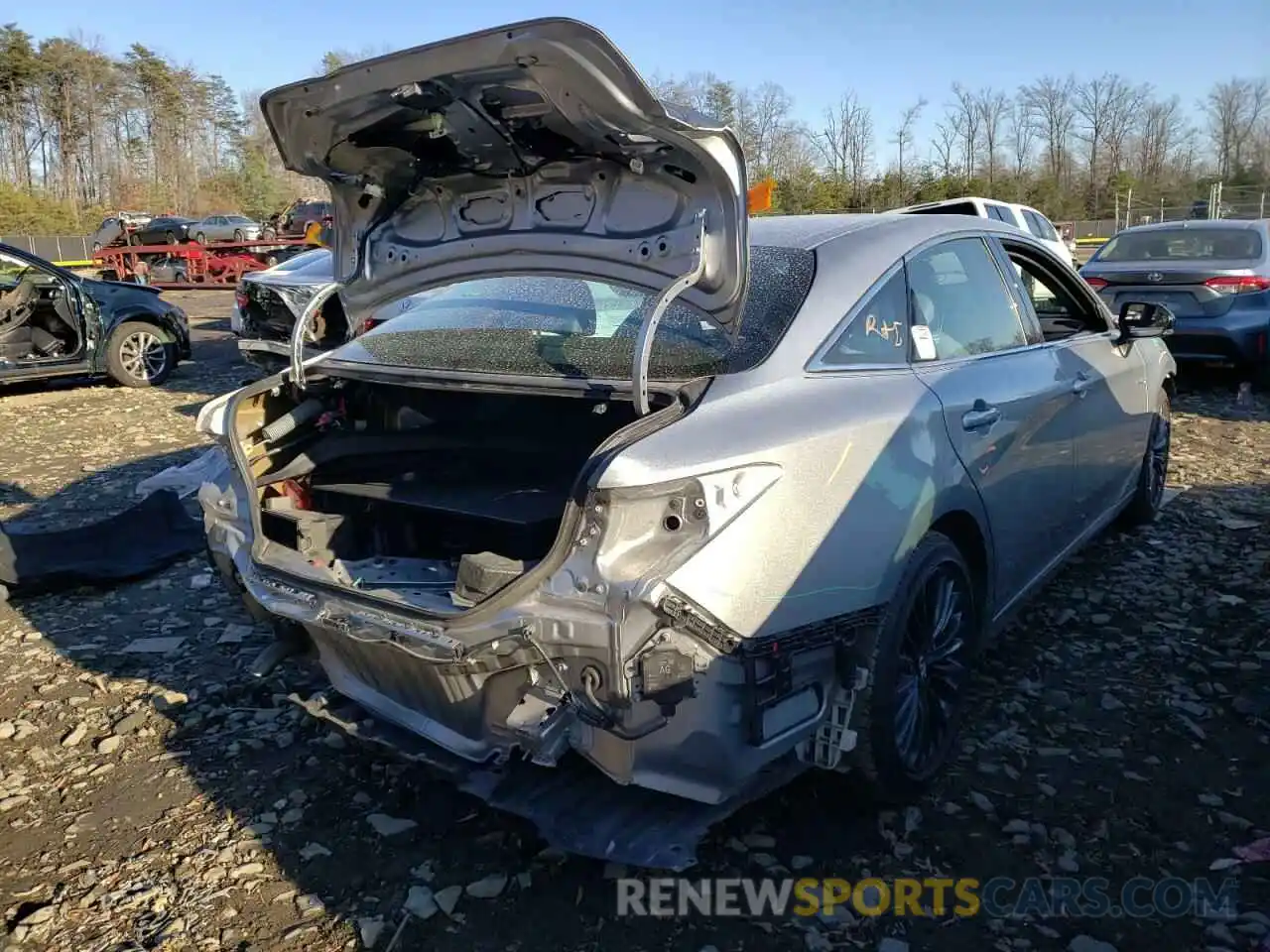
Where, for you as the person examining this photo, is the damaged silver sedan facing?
facing away from the viewer and to the right of the viewer

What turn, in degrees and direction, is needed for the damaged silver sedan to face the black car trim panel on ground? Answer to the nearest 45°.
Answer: approximately 90° to its left

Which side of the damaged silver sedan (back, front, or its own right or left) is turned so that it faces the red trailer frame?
left

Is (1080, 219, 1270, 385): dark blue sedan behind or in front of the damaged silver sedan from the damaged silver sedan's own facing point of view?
in front
